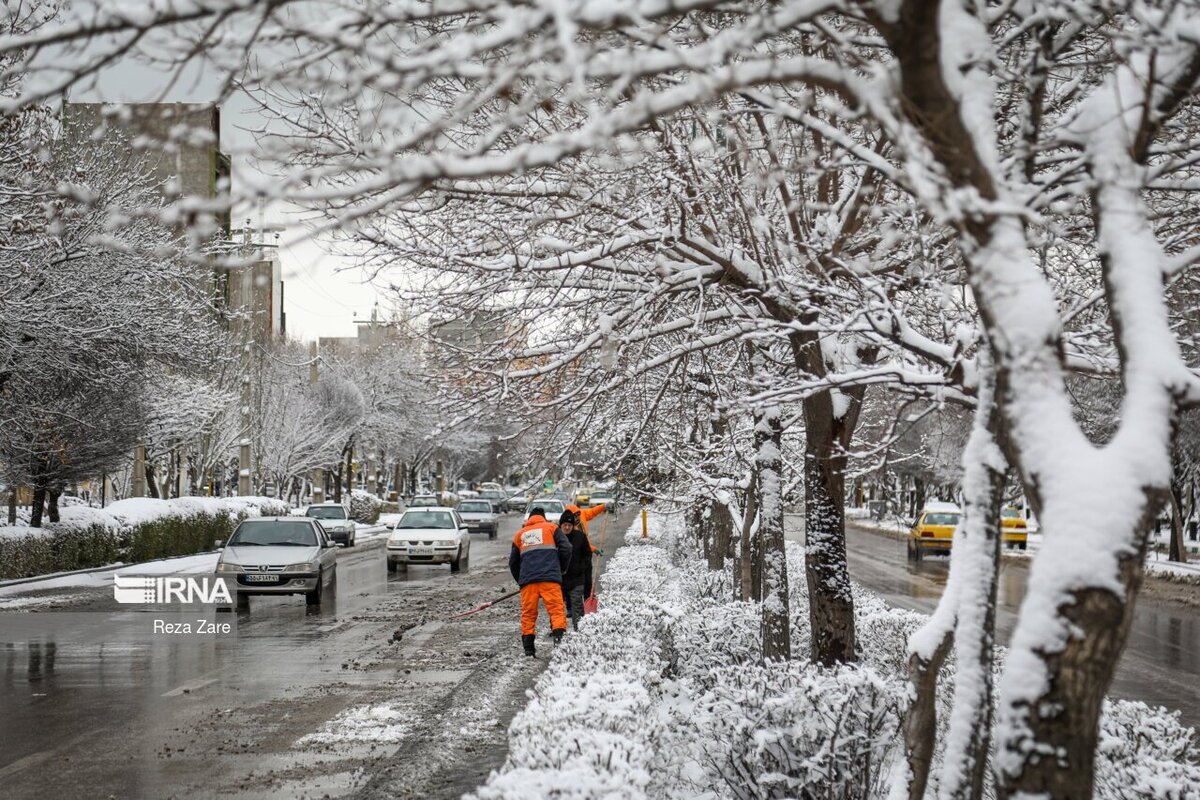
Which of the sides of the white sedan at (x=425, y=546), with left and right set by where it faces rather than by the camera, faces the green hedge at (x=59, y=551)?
right

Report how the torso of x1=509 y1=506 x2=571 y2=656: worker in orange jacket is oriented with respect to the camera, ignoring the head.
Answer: away from the camera

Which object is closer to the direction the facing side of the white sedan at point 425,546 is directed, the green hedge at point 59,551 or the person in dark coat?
the person in dark coat

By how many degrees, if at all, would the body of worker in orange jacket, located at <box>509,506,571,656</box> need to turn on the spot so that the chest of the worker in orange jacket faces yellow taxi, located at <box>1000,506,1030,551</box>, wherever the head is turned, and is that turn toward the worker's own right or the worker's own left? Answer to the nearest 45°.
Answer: approximately 45° to the worker's own right

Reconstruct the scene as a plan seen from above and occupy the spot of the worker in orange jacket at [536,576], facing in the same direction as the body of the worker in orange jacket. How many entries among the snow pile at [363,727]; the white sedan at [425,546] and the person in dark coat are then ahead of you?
2

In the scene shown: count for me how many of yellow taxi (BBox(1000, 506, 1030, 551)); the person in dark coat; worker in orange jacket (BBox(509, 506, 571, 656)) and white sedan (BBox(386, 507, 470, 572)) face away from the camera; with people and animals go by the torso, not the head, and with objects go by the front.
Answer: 2

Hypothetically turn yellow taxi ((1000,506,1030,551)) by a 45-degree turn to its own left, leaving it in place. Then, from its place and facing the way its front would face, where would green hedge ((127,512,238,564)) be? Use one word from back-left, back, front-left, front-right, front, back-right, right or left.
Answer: left

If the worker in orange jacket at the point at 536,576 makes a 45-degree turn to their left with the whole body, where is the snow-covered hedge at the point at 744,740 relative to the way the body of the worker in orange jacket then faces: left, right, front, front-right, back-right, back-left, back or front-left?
back-left

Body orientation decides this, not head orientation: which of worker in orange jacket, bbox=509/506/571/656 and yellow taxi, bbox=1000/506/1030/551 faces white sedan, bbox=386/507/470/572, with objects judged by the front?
the worker in orange jacket

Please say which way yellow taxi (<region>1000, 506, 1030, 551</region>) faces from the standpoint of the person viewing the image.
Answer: facing away from the viewer
